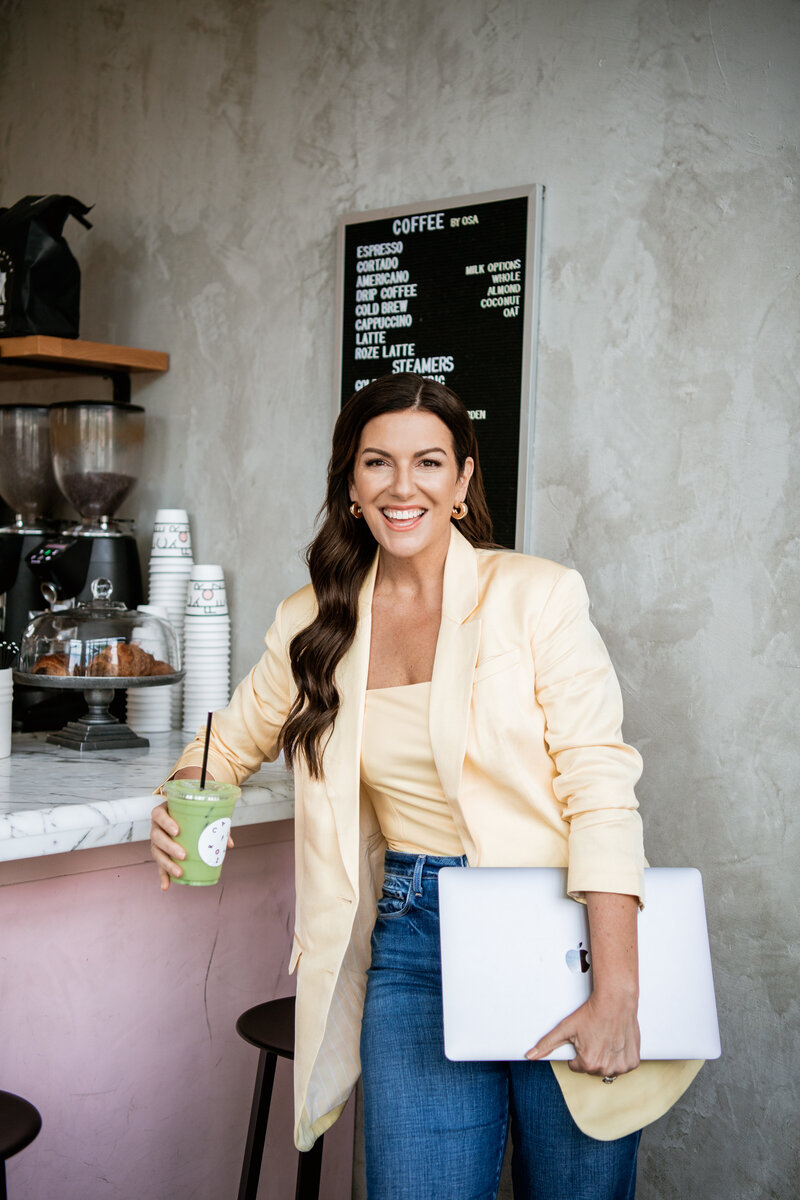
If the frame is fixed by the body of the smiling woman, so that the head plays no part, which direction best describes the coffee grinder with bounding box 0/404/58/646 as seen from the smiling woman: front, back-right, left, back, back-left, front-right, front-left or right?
back-right

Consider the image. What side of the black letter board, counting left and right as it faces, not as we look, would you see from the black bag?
right

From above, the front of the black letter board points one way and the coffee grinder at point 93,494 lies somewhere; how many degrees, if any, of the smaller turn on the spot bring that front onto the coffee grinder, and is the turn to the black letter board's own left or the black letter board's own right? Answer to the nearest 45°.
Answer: approximately 90° to the black letter board's own right

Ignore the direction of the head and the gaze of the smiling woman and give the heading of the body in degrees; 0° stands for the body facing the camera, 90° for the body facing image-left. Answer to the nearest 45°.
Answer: approximately 0°

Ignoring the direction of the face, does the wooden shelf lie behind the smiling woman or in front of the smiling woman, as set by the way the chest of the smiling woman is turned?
behind

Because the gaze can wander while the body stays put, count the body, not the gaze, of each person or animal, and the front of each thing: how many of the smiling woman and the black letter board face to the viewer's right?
0

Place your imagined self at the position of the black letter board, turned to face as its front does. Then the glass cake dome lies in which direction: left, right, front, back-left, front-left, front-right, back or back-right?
front-right

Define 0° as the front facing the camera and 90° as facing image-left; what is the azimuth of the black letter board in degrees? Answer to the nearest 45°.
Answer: approximately 45°
